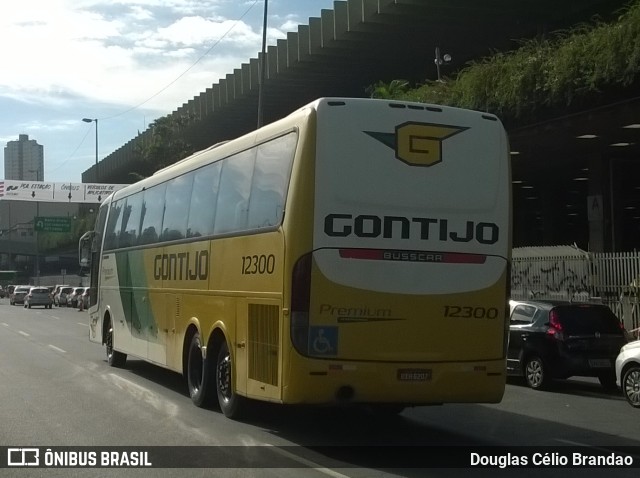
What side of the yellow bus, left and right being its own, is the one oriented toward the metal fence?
right

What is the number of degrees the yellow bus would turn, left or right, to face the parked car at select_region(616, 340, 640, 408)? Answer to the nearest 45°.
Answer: approximately 90° to its right

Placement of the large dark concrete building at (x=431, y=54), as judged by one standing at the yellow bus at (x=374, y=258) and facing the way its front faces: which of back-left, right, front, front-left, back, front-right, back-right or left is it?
front-right

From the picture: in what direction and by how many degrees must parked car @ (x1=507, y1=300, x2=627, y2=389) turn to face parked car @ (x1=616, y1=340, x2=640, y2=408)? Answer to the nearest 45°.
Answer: approximately 180°

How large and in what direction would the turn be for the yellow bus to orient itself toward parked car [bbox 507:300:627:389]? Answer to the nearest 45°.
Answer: approximately 90° to its right

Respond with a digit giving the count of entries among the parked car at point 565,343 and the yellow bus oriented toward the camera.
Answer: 0

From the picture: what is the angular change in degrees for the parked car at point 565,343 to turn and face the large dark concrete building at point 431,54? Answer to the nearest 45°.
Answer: approximately 45° to its right

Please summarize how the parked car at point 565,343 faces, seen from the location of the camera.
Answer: facing away from the viewer and to the left of the viewer

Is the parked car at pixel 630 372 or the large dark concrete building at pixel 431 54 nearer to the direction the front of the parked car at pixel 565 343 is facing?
the large dark concrete building

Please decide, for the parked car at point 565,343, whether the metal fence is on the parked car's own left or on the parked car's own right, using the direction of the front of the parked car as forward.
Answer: on the parked car's own right

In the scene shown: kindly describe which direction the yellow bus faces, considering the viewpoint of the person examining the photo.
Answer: facing away from the viewer and to the left of the viewer
